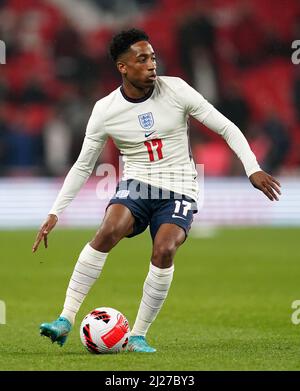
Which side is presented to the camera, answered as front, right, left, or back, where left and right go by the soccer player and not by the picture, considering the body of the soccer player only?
front
